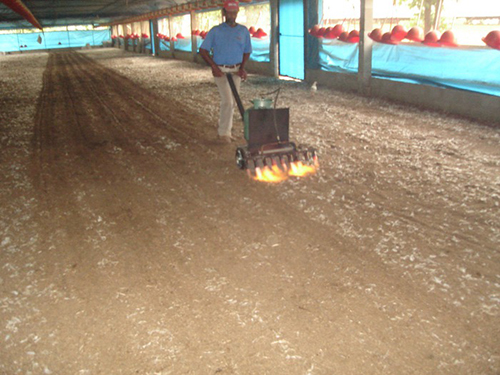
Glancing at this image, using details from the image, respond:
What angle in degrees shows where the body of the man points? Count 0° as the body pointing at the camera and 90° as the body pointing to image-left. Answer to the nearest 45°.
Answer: approximately 0°

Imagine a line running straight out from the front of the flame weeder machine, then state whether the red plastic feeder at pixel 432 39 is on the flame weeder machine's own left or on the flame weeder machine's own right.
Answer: on the flame weeder machine's own left

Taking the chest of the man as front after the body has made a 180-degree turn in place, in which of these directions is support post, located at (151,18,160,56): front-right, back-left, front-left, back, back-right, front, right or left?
front

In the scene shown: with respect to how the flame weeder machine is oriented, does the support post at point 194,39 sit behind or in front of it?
behind

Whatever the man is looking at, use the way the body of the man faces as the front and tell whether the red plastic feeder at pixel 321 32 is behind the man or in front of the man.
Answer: behind

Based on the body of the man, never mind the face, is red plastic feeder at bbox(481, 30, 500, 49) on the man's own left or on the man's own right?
on the man's own left

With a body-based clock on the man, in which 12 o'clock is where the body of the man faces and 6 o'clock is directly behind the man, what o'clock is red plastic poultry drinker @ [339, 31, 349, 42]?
The red plastic poultry drinker is roughly at 7 o'clock from the man.

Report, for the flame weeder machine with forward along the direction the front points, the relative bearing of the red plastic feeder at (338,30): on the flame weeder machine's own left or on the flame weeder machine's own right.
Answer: on the flame weeder machine's own left

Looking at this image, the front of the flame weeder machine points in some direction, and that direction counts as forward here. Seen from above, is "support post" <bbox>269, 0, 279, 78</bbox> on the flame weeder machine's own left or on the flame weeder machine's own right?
on the flame weeder machine's own left
